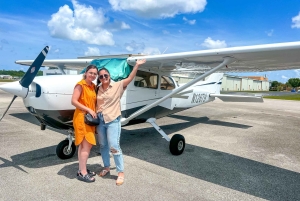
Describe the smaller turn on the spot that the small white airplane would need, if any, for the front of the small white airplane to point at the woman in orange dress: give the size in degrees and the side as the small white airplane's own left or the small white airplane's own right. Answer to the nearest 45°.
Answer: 0° — it already faces them

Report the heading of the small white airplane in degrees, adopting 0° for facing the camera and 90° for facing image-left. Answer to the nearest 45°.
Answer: approximately 45°
